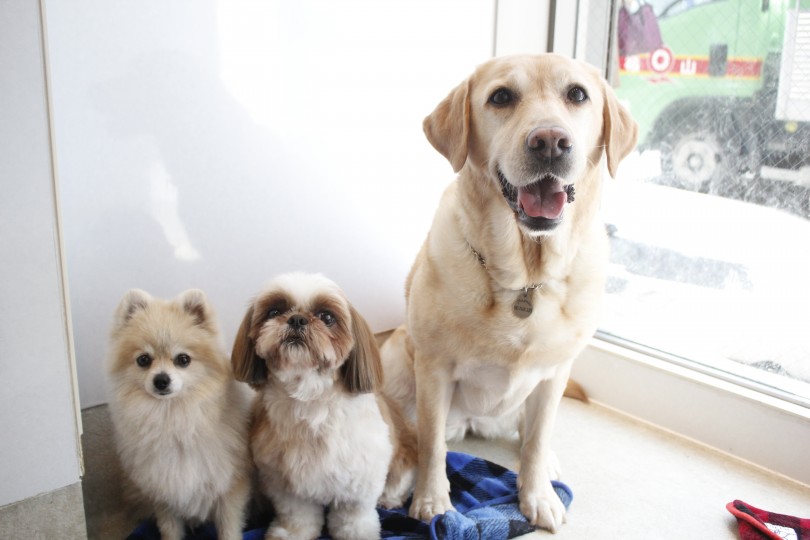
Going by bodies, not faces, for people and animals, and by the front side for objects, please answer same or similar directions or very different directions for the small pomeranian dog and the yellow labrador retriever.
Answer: same or similar directions

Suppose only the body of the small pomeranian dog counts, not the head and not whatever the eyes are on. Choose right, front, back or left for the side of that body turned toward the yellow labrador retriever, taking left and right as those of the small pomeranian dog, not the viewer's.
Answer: left

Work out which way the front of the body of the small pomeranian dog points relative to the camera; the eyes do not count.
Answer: toward the camera

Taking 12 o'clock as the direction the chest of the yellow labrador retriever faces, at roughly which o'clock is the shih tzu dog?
The shih tzu dog is roughly at 2 o'clock from the yellow labrador retriever.

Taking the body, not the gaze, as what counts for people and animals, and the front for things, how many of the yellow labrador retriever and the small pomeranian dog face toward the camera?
2

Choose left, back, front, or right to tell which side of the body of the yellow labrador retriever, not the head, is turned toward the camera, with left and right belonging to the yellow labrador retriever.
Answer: front
